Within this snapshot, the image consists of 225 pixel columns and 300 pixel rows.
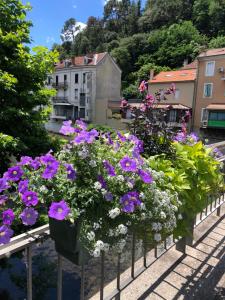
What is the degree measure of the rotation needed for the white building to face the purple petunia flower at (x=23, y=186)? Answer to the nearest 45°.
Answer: approximately 45° to its left

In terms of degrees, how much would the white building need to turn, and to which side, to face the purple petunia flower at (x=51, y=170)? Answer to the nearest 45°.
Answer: approximately 45° to its left

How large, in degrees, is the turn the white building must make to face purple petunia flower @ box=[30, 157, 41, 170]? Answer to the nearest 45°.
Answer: approximately 45° to its left

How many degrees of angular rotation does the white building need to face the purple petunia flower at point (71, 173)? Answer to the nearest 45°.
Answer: approximately 45° to its left

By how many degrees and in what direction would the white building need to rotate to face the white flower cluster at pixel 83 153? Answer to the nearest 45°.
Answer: approximately 45° to its left

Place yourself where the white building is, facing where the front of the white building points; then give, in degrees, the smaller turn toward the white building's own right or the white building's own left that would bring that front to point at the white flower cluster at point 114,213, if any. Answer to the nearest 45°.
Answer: approximately 45° to the white building's own left

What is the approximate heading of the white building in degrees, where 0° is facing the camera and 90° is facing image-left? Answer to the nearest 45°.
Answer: approximately 45°
